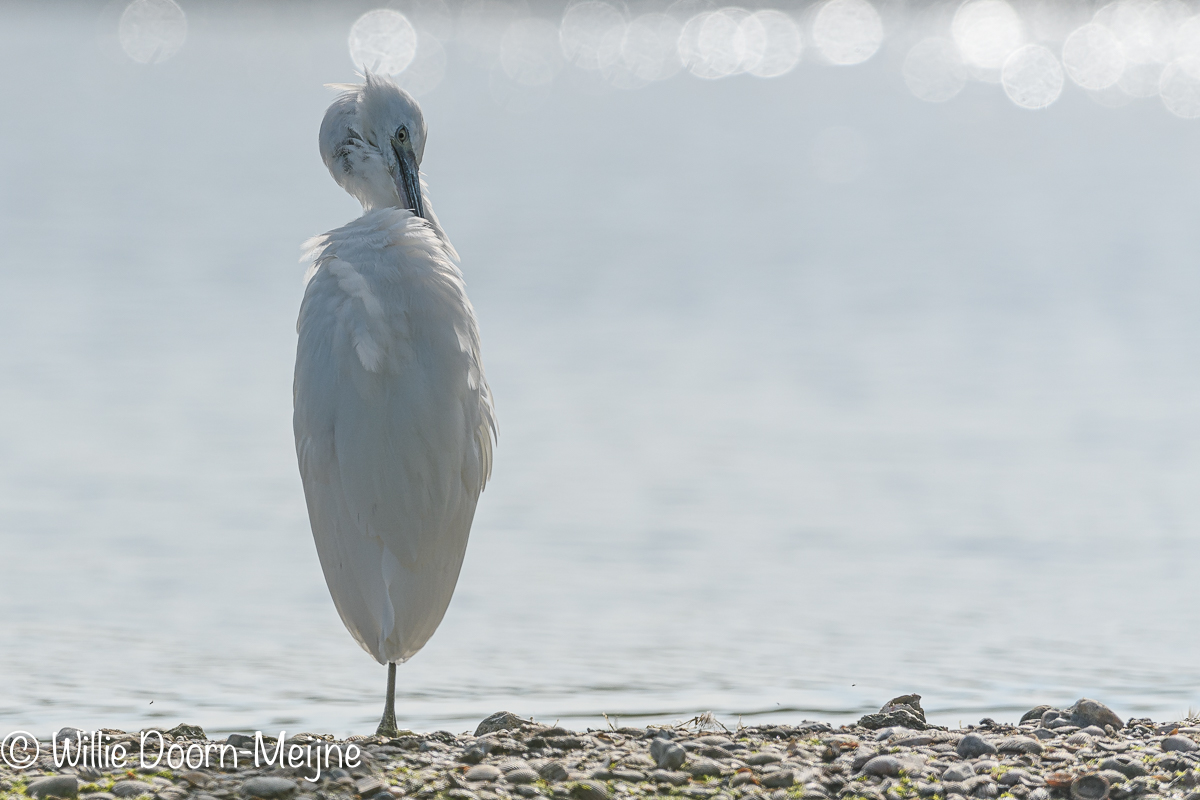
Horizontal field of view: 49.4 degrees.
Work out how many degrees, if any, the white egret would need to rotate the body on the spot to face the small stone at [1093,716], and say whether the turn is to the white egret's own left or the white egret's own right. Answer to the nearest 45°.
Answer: approximately 90° to the white egret's own right

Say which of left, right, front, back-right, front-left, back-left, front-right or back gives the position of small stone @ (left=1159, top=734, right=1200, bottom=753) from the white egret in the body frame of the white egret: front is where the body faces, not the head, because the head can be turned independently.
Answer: right

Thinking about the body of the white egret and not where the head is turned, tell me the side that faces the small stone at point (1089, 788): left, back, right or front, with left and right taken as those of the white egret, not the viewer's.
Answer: right

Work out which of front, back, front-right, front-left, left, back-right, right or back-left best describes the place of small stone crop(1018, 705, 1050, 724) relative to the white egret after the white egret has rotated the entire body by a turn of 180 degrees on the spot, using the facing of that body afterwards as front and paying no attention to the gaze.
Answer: left

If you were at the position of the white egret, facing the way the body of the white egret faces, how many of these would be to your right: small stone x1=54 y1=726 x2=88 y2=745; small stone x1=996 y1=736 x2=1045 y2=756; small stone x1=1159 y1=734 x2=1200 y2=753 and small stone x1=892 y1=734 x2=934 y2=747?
3

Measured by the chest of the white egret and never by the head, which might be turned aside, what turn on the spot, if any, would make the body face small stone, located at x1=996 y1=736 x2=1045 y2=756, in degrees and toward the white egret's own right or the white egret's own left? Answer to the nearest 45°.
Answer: approximately 90° to the white egret's own right

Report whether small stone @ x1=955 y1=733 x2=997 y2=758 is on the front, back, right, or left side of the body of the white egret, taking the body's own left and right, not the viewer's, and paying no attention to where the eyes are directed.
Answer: right

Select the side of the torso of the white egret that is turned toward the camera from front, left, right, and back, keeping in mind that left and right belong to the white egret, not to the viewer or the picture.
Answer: back
